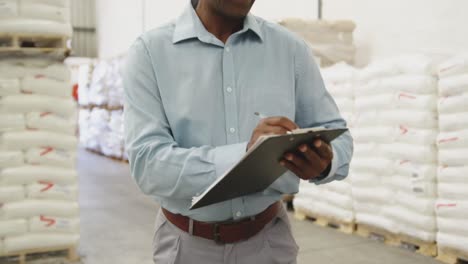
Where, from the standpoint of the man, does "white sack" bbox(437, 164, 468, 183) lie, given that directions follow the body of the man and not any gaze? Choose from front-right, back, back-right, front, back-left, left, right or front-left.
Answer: back-left

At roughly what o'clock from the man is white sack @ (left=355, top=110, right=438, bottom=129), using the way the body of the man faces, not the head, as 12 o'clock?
The white sack is roughly at 7 o'clock from the man.

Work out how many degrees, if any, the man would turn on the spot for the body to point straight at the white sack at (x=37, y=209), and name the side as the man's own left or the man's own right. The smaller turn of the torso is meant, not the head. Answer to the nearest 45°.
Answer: approximately 135° to the man's own right

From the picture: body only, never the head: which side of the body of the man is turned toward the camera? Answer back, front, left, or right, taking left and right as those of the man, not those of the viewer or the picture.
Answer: front

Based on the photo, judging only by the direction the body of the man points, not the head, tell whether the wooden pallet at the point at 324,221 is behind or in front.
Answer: behind

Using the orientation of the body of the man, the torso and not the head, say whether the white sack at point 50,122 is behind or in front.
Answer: behind

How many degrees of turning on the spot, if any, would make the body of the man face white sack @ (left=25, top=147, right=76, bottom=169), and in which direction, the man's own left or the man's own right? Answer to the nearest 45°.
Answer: approximately 135° to the man's own right

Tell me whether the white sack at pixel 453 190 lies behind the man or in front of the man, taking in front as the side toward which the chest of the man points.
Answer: behind

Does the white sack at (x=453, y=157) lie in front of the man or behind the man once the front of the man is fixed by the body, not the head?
behind

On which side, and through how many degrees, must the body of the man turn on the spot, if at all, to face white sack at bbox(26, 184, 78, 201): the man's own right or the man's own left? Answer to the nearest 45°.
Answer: approximately 135° to the man's own right

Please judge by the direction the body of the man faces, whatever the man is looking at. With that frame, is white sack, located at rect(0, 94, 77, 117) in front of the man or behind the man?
behind
